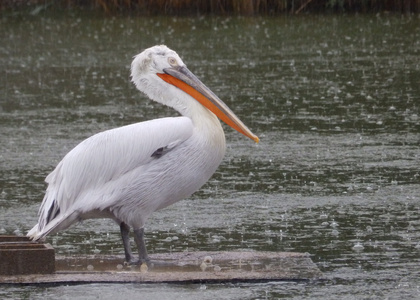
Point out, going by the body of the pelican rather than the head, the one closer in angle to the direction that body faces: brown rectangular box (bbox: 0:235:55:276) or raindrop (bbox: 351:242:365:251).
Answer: the raindrop

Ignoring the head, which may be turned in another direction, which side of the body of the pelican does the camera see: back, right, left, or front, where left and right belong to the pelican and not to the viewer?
right

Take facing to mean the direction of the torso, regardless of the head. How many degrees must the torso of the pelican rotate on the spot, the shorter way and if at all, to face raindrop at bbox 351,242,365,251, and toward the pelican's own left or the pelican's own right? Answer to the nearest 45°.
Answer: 0° — it already faces it
